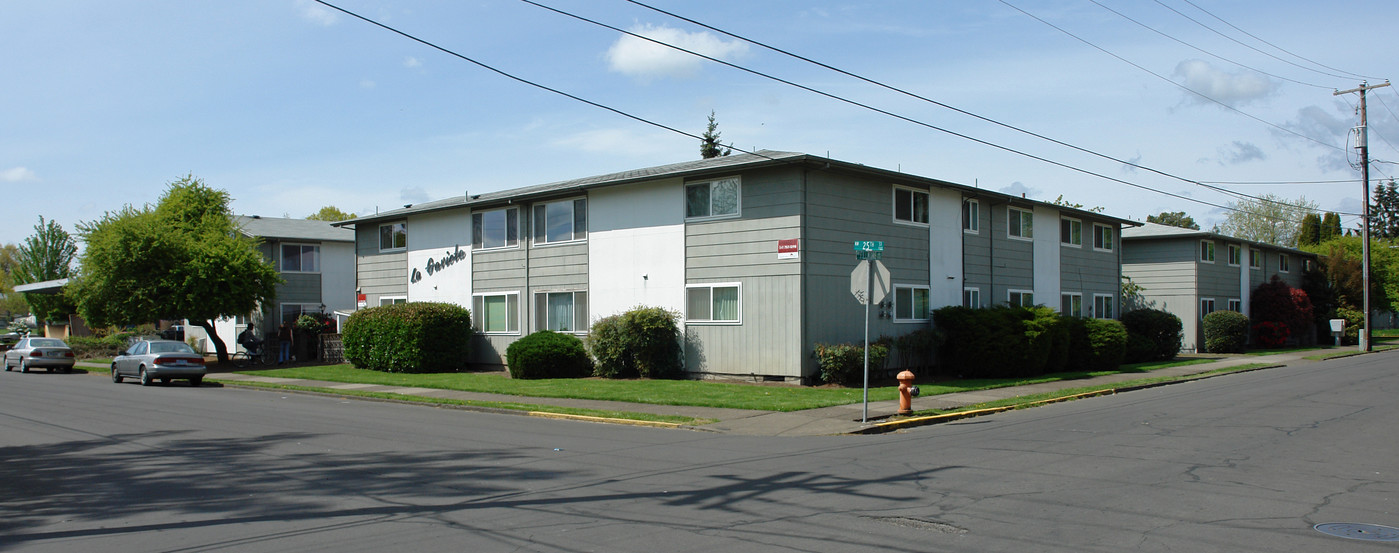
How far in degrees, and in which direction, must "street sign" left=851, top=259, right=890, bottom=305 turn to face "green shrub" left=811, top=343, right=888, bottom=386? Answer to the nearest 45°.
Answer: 0° — it already faces it

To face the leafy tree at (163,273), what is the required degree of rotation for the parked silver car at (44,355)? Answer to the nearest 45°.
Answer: approximately 180°

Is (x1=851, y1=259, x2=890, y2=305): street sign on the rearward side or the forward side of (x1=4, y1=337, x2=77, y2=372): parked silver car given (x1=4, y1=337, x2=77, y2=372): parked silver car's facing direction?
on the rearward side

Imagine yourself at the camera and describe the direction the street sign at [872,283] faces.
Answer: facing away from the viewer

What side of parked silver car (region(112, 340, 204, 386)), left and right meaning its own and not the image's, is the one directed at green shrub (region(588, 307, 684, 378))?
back

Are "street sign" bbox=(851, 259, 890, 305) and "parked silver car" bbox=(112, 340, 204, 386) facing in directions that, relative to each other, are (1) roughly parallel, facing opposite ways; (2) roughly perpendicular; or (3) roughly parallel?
roughly perpendicular
